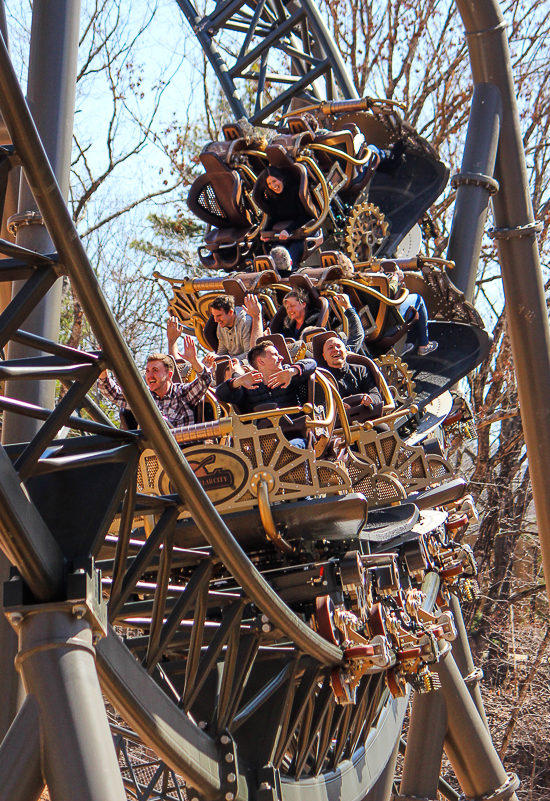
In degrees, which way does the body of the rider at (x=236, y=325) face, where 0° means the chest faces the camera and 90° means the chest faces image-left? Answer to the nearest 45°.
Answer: approximately 45°

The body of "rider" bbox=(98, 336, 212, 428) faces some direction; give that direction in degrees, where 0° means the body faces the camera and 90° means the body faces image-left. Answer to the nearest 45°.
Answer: approximately 45°

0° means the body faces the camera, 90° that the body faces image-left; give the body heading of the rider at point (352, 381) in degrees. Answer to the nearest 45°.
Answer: approximately 45°

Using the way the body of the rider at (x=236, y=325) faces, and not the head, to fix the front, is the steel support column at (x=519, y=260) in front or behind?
behind

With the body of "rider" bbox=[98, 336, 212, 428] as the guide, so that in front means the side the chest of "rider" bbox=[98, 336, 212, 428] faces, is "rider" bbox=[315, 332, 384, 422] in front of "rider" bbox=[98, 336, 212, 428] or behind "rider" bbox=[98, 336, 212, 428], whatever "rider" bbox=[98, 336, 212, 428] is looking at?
behind
